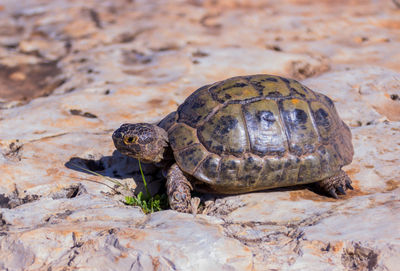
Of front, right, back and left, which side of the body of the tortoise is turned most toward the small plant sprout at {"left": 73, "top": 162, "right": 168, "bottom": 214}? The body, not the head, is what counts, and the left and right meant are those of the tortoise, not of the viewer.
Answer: front

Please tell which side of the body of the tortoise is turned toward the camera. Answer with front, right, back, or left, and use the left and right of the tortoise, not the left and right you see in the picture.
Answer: left
